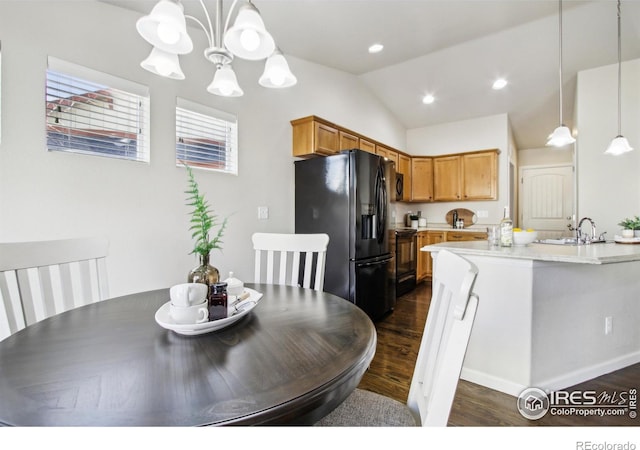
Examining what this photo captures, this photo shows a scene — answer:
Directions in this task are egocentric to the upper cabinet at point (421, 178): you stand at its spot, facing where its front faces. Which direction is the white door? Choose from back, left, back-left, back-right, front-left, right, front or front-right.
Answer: back-left

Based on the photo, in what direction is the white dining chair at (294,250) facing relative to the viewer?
toward the camera

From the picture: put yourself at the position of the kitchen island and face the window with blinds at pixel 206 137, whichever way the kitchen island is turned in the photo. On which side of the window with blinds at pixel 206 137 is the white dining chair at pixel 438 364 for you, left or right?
left

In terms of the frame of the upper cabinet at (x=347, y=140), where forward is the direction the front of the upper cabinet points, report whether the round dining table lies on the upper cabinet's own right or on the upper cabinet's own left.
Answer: on the upper cabinet's own right

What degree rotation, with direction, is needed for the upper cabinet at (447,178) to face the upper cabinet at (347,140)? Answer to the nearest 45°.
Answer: approximately 45° to its right

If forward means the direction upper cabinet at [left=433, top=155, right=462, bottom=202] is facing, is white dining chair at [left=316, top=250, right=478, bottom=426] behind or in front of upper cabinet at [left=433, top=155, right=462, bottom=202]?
in front

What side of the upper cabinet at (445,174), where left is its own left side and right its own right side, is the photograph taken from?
front

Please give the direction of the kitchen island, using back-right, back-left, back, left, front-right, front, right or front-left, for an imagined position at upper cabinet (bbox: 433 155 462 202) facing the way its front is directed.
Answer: front

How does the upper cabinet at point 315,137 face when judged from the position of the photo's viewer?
facing the viewer and to the right of the viewer

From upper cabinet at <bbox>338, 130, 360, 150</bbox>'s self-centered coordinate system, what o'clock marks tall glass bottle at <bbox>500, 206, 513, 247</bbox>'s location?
The tall glass bottle is roughly at 12 o'clock from the upper cabinet.

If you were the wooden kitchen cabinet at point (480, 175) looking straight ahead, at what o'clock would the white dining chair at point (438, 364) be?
The white dining chair is roughly at 12 o'clock from the wooden kitchen cabinet.

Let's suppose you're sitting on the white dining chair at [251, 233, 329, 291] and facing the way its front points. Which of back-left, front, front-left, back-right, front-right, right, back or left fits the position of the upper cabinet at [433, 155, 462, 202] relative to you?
back-left
